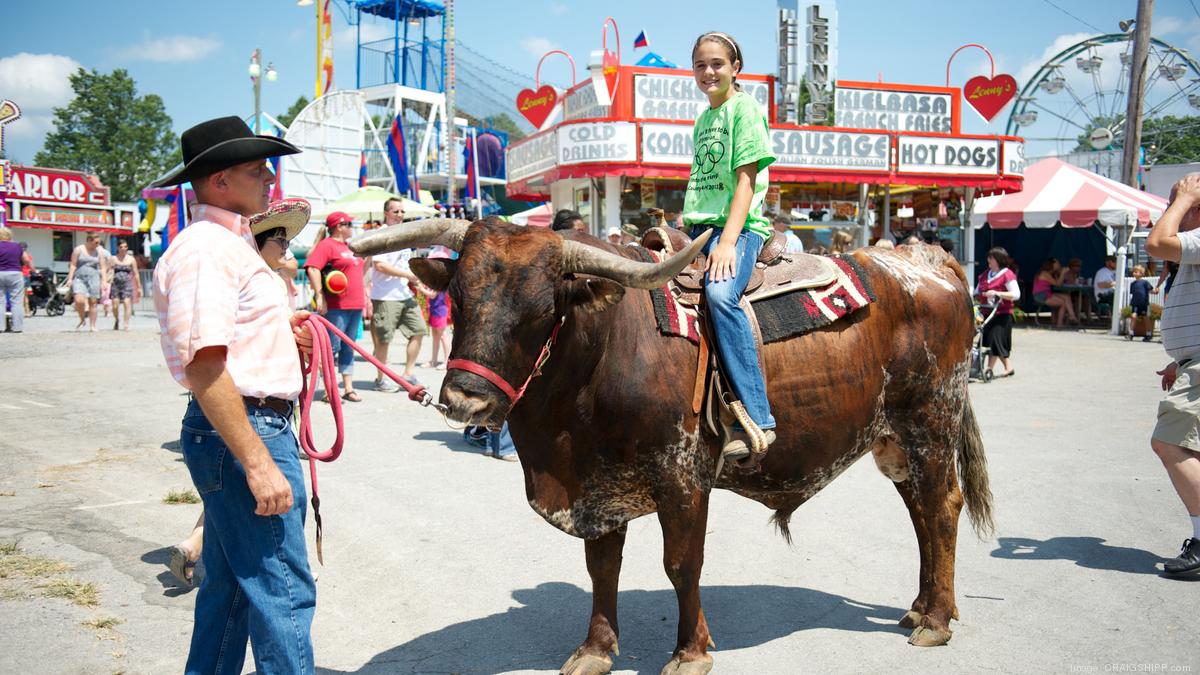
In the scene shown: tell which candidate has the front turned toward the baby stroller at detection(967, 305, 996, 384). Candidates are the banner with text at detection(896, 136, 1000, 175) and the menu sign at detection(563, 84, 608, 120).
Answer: the banner with text

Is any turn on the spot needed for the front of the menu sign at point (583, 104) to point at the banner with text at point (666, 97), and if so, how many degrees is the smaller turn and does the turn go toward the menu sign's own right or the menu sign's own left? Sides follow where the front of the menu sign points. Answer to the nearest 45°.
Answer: approximately 90° to the menu sign's own left

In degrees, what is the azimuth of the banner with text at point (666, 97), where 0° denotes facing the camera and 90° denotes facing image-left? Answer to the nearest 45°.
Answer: approximately 0°

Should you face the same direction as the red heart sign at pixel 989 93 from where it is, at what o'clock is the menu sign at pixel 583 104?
The menu sign is roughly at 2 o'clock from the red heart sign.

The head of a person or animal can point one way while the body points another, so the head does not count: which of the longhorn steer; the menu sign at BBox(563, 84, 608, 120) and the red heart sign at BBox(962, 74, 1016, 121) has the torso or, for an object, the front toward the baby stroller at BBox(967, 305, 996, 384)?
the red heart sign

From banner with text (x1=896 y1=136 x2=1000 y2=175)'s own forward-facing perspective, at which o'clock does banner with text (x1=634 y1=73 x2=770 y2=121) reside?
banner with text (x1=634 y1=73 x2=770 y2=121) is roughly at 2 o'clock from banner with text (x1=896 y1=136 x2=1000 y2=175).

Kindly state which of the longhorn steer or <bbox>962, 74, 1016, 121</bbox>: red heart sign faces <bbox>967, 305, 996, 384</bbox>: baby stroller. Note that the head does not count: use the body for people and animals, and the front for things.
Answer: the red heart sign

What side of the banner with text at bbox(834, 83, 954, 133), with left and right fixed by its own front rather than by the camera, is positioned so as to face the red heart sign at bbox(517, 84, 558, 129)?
right

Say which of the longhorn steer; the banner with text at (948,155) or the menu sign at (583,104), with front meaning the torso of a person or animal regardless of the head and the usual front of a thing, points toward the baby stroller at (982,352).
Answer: the banner with text

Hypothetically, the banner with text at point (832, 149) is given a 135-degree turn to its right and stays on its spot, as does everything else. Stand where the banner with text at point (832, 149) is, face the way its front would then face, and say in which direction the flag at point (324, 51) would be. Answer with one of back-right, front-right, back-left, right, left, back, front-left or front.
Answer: front

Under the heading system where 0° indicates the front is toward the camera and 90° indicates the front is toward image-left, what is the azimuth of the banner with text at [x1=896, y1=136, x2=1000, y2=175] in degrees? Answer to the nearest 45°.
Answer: approximately 0°
